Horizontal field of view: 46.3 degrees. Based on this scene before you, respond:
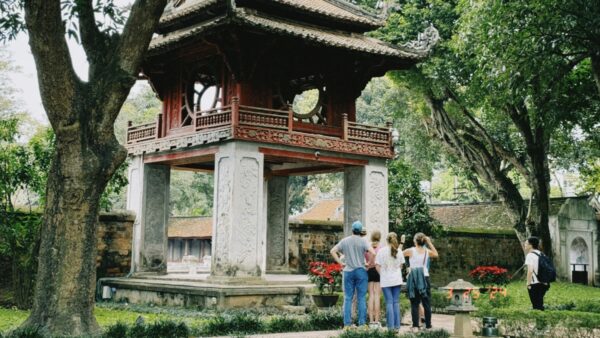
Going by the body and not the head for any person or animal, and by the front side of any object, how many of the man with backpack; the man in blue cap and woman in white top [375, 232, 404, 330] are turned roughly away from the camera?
2

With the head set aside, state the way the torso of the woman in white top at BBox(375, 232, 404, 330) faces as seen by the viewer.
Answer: away from the camera

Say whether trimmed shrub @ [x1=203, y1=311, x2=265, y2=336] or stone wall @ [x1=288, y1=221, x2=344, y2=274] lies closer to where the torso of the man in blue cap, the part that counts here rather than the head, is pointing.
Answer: the stone wall

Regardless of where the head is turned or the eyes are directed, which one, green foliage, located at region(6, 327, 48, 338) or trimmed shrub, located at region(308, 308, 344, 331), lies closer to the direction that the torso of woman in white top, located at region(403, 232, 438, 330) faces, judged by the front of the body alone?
the trimmed shrub

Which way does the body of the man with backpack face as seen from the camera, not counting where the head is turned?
to the viewer's left

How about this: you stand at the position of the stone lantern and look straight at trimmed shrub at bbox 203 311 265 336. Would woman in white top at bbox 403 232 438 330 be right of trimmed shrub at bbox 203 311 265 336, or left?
right

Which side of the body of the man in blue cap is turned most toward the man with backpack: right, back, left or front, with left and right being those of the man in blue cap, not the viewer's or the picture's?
right

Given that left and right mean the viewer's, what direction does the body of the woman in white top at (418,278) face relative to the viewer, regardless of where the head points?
facing away from the viewer

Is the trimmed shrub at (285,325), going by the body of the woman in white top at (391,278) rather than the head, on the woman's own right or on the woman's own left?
on the woman's own left

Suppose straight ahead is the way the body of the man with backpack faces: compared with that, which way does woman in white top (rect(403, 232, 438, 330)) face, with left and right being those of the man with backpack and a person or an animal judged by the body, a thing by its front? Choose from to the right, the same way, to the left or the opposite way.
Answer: to the right

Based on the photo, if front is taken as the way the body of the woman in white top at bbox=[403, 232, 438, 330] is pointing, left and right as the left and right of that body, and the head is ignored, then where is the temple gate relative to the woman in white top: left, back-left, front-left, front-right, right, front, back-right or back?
front-left

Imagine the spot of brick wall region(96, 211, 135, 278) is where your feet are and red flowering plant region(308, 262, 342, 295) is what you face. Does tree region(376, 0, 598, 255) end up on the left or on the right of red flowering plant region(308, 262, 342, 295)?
left

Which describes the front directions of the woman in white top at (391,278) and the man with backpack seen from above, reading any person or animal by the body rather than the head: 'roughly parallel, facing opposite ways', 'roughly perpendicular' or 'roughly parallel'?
roughly perpendicular

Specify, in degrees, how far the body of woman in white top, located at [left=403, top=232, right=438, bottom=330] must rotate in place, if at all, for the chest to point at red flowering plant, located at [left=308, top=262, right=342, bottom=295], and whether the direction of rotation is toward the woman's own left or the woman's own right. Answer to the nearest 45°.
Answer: approximately 45° to the woman's own left

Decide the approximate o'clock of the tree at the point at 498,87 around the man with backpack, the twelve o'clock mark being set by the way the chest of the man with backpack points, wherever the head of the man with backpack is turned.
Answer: The tree is roughly at 3 o'clock from the man with backpack.

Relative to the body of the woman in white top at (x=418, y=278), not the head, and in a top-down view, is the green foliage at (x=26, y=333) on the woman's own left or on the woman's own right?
on the woman's own left

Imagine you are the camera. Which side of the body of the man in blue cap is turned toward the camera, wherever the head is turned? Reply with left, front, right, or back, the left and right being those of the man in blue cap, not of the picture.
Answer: back

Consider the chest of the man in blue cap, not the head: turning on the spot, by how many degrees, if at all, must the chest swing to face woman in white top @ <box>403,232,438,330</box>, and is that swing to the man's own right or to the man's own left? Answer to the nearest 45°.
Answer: approximately 90° to the man's own right

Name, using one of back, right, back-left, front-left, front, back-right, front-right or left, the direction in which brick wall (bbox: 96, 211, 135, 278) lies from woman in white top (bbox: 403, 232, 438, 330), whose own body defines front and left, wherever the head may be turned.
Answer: front-left
